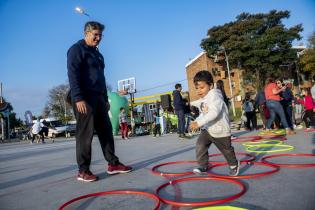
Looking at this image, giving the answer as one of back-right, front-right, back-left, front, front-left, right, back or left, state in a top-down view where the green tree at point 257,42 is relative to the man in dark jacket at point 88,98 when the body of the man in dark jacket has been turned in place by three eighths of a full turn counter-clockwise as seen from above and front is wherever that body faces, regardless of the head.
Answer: front-right

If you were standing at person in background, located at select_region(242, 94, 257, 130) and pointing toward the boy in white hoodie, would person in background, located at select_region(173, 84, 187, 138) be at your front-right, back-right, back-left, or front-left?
front-right

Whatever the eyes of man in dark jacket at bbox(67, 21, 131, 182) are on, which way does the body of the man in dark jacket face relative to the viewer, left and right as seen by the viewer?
facing the viewer and to the right of the viewer

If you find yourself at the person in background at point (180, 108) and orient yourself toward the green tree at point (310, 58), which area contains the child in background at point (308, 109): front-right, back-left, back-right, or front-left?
front-right

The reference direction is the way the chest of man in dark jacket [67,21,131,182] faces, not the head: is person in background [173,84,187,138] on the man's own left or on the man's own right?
on the man's own left

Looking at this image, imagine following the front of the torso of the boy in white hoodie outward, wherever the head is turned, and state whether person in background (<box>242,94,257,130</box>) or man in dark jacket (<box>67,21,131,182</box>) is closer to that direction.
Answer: the man in dark jacket

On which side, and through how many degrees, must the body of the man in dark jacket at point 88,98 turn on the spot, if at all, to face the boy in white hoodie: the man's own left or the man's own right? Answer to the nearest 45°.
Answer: approximately 45° to the man's own left

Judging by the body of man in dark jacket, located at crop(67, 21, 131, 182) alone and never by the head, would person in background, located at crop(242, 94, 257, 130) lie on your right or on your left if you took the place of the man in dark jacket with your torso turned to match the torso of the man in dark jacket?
on your left

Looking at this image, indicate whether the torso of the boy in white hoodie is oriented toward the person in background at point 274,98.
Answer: no

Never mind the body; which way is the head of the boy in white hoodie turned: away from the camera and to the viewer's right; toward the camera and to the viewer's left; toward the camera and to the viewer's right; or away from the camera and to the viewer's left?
toward the camera and to the viewer's left

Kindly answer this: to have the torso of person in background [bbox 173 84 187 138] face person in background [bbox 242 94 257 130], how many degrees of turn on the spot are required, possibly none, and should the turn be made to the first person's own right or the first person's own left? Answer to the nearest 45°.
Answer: approximately 45° to the first person's own left

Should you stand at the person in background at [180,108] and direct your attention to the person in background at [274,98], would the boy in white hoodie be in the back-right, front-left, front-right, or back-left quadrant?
front-right

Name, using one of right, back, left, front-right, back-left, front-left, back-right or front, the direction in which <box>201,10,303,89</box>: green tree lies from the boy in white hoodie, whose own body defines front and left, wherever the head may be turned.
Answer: back-right
